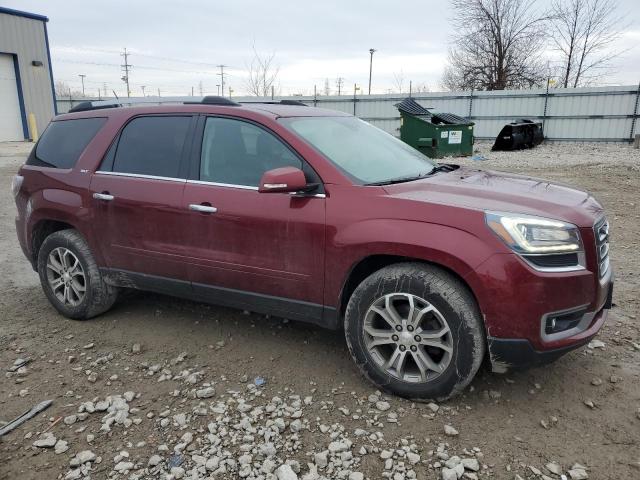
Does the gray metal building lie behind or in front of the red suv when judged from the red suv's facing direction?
behind

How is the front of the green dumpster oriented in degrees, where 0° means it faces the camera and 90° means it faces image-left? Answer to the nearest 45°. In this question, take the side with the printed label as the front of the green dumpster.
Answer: approximately 315°

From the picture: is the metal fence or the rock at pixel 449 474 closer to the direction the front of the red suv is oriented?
the rock

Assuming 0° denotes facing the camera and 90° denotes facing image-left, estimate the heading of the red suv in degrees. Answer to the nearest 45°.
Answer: approximately 315°

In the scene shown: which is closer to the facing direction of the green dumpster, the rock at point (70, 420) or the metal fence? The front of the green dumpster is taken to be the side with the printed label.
the rock

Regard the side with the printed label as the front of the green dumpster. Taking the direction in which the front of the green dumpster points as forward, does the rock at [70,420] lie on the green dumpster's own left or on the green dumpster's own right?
on the green dumpster's own right

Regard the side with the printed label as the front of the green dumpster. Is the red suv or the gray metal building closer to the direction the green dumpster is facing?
the red suv
